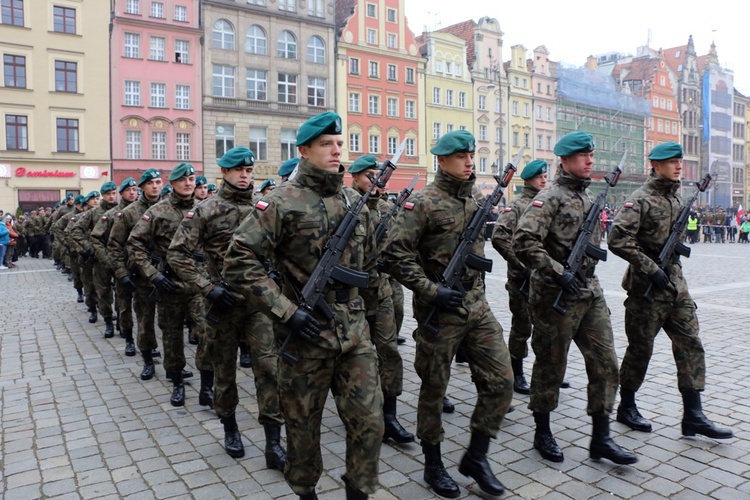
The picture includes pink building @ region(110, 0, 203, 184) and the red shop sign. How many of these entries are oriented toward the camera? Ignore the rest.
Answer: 2

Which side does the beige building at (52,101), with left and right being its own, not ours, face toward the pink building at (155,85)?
left

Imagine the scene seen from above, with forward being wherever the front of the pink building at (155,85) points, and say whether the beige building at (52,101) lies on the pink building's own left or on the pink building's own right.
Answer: on the pink building's own right

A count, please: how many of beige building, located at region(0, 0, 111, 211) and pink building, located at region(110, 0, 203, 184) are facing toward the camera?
2

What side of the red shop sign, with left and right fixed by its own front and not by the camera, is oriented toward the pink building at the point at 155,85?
left

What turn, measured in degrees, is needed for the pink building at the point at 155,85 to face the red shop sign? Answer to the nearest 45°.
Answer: approximately 90° to its right

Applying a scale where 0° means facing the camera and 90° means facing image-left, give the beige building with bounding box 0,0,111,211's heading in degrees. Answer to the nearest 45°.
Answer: approximately 0°
